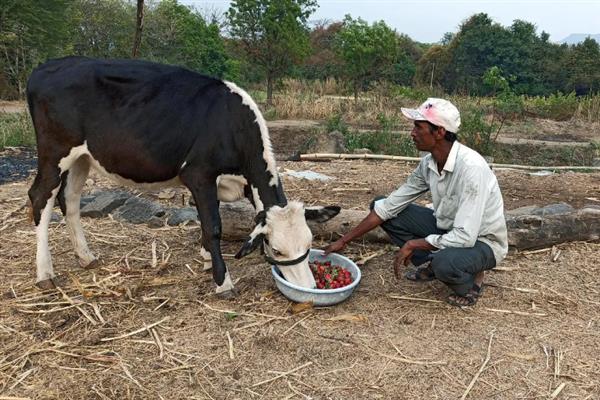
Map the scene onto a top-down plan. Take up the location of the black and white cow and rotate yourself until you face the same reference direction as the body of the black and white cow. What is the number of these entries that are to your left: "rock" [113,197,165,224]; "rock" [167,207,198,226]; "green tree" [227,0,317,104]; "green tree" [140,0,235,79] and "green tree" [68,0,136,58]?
5

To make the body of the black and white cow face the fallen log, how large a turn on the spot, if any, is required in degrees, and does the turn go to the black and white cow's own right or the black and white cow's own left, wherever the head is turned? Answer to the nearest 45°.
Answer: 0° — it already faces it

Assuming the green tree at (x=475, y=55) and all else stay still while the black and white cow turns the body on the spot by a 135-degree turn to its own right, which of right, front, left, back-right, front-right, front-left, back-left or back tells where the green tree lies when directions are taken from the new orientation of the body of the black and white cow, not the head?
back

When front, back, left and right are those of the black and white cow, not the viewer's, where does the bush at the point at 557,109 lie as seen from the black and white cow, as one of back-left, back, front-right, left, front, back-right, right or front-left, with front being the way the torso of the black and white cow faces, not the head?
front-left

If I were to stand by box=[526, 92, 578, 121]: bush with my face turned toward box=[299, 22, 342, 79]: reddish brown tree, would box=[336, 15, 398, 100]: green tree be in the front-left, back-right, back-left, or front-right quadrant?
front-left

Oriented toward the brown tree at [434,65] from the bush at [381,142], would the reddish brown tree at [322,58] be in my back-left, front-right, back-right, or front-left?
front-left

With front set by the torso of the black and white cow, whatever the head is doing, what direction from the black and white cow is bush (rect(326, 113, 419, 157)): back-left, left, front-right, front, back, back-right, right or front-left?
front-left

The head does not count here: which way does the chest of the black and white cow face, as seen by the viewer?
to the viewer's right

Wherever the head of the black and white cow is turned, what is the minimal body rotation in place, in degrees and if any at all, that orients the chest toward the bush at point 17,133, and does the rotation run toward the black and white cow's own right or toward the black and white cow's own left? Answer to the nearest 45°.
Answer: approximately 135° to the black and white cow's own left

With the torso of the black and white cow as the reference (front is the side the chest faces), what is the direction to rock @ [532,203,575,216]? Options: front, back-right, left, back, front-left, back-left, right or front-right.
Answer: front

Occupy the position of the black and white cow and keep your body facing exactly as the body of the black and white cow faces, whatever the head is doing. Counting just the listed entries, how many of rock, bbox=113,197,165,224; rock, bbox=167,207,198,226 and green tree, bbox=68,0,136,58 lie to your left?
3

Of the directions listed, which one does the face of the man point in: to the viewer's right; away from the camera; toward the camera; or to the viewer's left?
to the viewer's left

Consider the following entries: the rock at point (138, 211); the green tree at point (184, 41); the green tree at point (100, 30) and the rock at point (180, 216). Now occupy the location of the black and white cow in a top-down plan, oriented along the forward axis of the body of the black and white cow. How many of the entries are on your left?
4

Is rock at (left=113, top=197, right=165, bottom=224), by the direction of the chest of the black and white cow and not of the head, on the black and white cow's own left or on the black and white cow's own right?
on the black and white cow's own left

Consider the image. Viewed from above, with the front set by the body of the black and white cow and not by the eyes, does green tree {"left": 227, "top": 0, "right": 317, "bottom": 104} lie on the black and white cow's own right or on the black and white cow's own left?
on the black and white cow's own left

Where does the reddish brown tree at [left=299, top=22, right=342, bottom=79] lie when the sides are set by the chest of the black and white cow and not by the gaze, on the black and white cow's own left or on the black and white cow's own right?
on the black and white cow's own left

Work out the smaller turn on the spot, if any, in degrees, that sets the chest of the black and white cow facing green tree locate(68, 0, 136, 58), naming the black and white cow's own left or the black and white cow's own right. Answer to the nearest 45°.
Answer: approximately 90° to the black and white cow's own left

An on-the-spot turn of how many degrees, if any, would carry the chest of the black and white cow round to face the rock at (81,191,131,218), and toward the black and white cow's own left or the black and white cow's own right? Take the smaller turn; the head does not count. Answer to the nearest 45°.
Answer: approximately 90° to the black and white cow's own left
